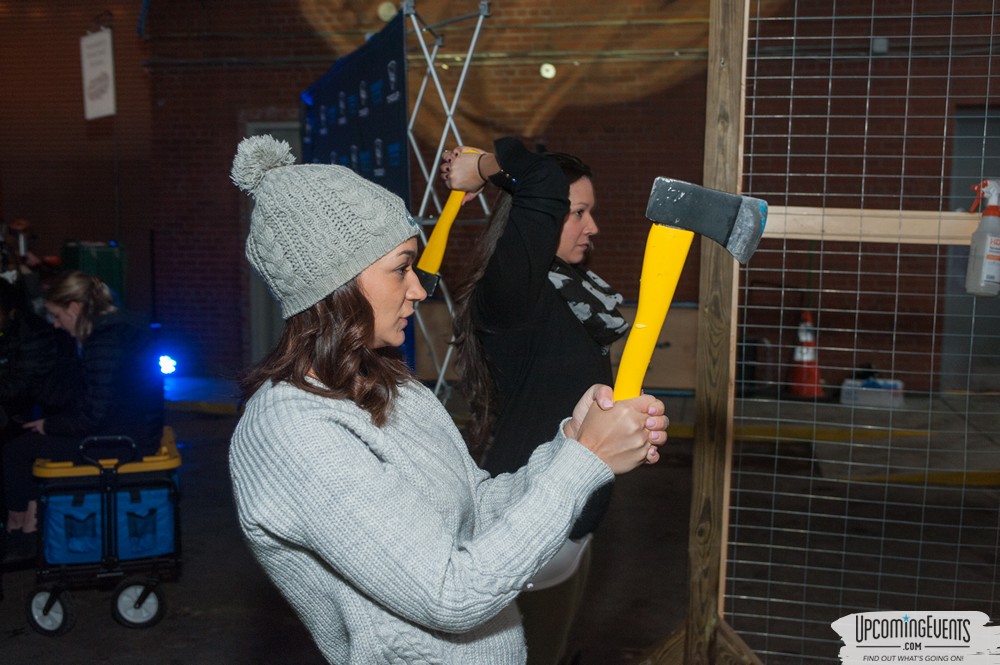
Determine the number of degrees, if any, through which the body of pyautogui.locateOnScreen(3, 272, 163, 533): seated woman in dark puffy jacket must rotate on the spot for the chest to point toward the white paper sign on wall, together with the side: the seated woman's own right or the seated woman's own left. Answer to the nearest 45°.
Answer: approximately 90° to the seated woman's own right

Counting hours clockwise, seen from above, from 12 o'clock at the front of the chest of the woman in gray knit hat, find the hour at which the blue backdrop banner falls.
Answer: The blue backdrop banner is roughly at 9 o'clock from the woman in gray knit hat.

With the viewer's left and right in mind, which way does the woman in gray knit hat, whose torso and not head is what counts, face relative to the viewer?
facing to the right of the viewer

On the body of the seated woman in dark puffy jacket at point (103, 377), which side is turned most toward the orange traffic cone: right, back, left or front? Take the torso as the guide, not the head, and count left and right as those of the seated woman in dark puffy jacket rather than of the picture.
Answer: back

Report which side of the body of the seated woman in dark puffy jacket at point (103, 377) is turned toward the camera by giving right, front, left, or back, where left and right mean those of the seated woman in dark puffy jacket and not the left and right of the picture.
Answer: left

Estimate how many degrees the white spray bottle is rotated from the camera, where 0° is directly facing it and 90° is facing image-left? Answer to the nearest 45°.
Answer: approximately 90°

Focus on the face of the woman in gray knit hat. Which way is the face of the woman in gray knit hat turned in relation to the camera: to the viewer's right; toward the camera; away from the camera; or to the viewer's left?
to the viewer's right

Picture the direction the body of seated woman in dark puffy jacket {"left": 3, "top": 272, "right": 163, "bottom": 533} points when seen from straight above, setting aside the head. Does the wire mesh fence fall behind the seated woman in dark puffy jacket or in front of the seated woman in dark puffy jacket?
behind

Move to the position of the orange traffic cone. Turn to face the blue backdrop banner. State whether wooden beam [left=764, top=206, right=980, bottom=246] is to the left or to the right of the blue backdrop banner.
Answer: left

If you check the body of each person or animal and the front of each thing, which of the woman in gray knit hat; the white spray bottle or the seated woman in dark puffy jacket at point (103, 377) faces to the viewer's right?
the woman in gray knit hat
